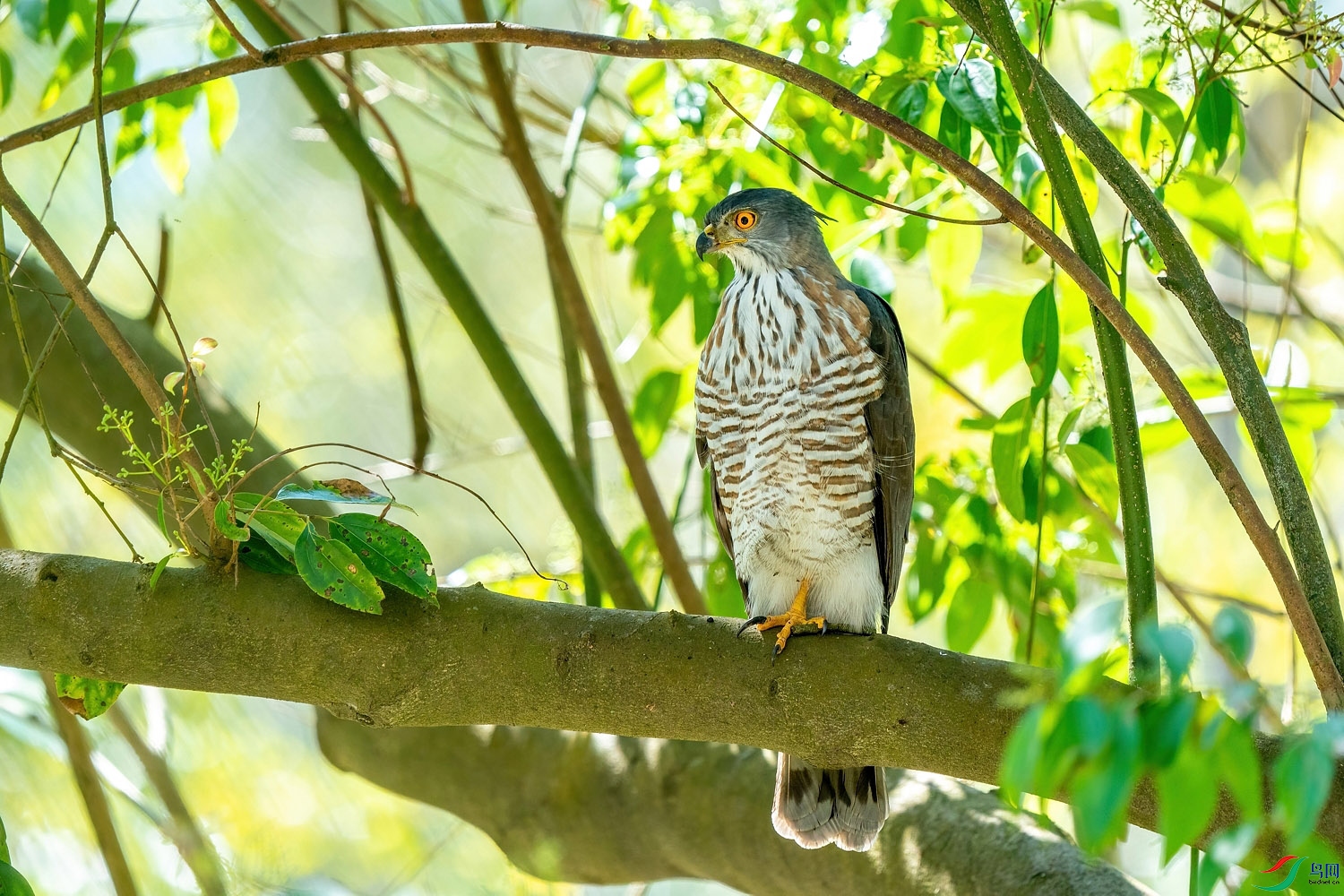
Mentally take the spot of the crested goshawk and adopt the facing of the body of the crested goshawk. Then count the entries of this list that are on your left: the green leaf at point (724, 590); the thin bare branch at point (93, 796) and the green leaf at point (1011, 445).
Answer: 1

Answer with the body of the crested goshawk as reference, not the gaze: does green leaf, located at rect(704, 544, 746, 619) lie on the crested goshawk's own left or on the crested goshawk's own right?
on the crested goshawk's own right

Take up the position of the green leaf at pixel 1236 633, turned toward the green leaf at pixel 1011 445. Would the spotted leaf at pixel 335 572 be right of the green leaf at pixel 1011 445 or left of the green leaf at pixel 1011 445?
left

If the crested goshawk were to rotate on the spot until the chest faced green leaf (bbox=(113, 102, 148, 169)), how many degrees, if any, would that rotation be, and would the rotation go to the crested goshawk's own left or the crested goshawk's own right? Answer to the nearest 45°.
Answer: approximately 45° to the crested goshawk's own right

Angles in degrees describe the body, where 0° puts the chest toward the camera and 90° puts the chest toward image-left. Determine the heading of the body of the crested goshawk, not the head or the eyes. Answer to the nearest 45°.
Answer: approximately 45°

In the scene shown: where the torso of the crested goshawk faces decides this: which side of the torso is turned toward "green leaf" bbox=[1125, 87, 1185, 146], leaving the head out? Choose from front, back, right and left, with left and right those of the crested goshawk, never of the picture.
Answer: left

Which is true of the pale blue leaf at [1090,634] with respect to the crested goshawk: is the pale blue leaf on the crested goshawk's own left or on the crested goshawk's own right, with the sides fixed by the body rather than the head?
on the crested goshawk's own left

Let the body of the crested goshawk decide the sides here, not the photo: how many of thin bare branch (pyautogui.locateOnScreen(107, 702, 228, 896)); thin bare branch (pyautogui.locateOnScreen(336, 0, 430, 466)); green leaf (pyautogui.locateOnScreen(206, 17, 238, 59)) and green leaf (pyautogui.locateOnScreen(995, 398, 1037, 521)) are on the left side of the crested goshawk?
1

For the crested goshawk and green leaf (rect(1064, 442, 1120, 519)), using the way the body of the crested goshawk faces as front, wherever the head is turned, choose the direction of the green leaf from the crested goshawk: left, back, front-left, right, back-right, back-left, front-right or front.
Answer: left
